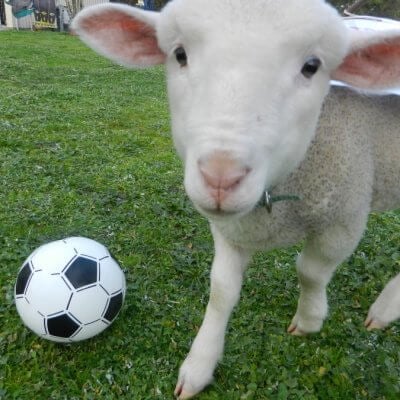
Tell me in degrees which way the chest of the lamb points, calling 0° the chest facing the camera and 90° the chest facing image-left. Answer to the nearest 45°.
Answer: approximately 45°
